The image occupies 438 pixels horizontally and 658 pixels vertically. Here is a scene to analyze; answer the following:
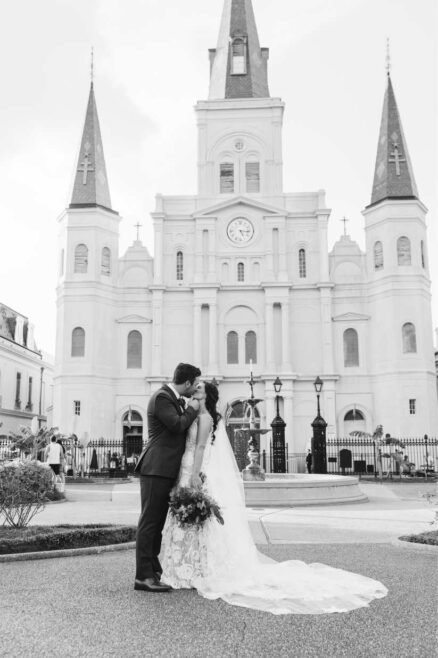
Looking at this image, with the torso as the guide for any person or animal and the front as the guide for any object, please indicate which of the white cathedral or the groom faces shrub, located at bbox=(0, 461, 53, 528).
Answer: the white cathedral

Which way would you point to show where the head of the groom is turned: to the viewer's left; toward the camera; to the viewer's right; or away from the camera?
to the viewer's right

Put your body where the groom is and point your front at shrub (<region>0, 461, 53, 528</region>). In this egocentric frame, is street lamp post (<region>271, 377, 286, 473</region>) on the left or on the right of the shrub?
right

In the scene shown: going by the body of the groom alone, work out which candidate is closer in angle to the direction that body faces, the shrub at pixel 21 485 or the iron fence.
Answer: the iron fence

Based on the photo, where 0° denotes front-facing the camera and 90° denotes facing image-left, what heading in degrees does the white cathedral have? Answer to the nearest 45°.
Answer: approximately 0°

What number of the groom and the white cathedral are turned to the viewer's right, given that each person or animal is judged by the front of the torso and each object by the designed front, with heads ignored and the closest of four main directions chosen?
1

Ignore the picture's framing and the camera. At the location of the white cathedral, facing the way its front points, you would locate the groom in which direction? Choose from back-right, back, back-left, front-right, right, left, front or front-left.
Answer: front

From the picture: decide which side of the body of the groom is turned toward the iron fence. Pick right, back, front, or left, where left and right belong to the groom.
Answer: left

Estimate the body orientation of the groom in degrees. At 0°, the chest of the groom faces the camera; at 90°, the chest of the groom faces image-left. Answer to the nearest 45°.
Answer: approximately 270°

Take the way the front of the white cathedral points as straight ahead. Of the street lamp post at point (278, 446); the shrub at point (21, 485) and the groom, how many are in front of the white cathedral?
3

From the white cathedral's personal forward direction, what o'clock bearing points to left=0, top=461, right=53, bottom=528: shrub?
The shrub is roughly at 12 o'clock from the white cathedral.

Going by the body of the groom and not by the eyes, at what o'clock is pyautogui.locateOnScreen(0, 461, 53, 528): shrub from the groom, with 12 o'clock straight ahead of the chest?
The shrub is roughly at 8 o'clock from the groom.

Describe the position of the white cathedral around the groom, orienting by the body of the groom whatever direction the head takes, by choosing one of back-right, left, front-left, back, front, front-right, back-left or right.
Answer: left

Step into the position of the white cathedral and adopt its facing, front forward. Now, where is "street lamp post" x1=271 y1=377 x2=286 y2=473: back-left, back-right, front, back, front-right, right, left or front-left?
front

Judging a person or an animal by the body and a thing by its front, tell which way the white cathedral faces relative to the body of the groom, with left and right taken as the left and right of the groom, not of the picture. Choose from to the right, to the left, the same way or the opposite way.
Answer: to the right
